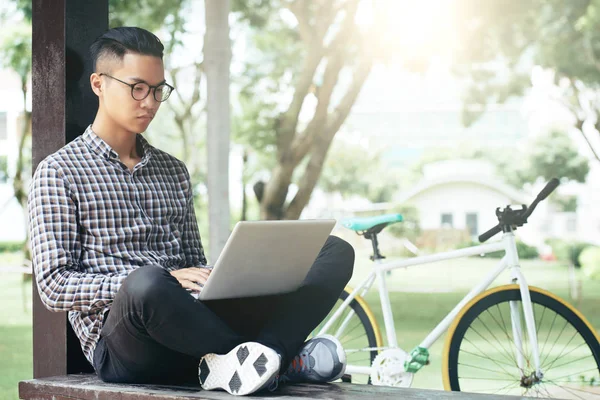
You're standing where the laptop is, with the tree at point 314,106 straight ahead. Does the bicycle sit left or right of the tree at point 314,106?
right

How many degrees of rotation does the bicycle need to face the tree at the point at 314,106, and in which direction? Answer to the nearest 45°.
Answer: approximately 135° to its left

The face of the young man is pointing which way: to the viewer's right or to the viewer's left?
to the viewer's right

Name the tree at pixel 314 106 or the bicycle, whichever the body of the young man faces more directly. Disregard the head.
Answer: the bicycle

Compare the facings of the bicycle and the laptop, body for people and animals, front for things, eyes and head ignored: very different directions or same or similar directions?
very different directions

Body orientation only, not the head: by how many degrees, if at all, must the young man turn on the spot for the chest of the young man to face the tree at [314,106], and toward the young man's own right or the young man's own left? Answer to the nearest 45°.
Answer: approximately 135° to the young man's own left

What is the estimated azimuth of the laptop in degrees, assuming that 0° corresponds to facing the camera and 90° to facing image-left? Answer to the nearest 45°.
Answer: approximately 135°

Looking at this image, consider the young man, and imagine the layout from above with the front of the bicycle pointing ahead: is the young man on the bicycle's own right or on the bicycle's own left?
on the bicycle's own right

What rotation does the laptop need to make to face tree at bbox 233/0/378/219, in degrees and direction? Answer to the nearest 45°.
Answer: approximately 45° to its right
